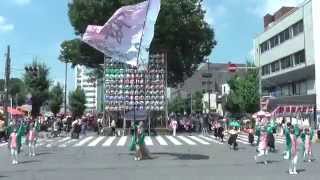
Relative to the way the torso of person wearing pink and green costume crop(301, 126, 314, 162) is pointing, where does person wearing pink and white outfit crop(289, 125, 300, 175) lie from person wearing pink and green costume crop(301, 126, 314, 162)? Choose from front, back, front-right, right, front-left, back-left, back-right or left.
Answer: front

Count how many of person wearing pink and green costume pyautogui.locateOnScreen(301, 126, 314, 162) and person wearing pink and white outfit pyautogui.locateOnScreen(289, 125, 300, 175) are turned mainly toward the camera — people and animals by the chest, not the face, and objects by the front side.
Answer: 2

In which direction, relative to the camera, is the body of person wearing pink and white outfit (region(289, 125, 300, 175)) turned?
toward the camera

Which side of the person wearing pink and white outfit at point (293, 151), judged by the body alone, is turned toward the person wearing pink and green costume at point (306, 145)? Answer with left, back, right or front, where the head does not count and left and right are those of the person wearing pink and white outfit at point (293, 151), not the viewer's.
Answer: back

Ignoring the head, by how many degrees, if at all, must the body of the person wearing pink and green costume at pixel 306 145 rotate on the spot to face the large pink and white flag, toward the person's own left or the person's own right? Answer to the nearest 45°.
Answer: approximately 90° to the person's own right

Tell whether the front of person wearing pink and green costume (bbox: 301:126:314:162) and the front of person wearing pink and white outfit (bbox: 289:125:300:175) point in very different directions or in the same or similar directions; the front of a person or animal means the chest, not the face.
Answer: same or similar directions

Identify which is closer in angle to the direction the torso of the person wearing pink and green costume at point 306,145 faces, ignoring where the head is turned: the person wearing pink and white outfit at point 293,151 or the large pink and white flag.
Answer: the person wearing pink and white outfit

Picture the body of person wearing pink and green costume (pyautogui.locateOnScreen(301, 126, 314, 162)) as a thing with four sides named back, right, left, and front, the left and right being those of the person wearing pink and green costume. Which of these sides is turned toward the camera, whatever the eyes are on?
front
